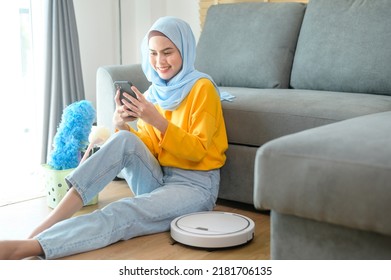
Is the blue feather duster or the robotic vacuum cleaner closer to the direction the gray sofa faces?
the robotic vacuum cleaner

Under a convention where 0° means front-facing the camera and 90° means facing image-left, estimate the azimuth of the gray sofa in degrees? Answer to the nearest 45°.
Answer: approximately 45°

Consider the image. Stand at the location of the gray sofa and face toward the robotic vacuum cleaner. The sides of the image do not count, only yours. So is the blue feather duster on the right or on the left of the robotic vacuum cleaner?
right

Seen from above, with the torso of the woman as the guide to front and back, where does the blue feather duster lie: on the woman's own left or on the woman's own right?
on the woman's own right

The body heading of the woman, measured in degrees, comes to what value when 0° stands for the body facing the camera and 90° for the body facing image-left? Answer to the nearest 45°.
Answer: approximately 45°
